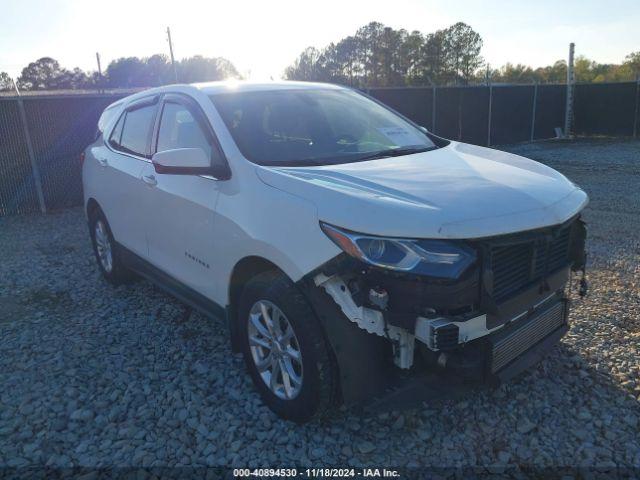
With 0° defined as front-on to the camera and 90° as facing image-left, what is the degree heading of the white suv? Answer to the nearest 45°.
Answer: approximately 315°

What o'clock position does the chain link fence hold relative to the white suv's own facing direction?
The chain link fence is roughly at 8 o'clock from the white suv.
